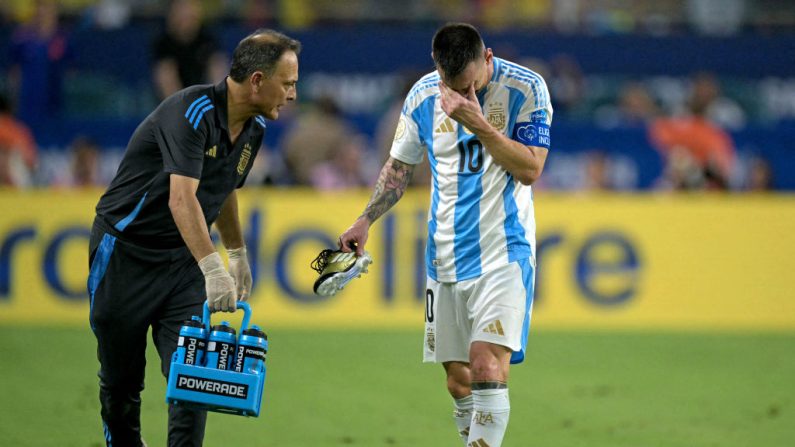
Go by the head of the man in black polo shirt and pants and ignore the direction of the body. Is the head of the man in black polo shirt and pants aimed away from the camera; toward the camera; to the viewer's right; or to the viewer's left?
to the viewer's right

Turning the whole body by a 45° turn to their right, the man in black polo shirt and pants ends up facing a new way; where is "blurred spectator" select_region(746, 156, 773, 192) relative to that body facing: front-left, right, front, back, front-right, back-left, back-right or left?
back-left

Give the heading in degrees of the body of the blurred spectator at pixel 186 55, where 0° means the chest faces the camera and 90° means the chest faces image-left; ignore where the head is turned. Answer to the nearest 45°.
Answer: approximately 0°

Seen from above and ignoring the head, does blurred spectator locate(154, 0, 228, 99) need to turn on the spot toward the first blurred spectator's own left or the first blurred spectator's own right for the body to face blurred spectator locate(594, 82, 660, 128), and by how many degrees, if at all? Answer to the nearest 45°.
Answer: approximately 90° to the first blurred spectator's own left

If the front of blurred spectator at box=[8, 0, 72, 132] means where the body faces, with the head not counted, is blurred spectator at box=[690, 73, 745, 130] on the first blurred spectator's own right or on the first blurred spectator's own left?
on the first blurred spectator's own left

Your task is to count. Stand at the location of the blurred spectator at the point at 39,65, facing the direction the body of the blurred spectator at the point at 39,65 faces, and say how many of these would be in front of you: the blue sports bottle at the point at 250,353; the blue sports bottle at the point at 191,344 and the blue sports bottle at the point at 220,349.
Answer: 3
